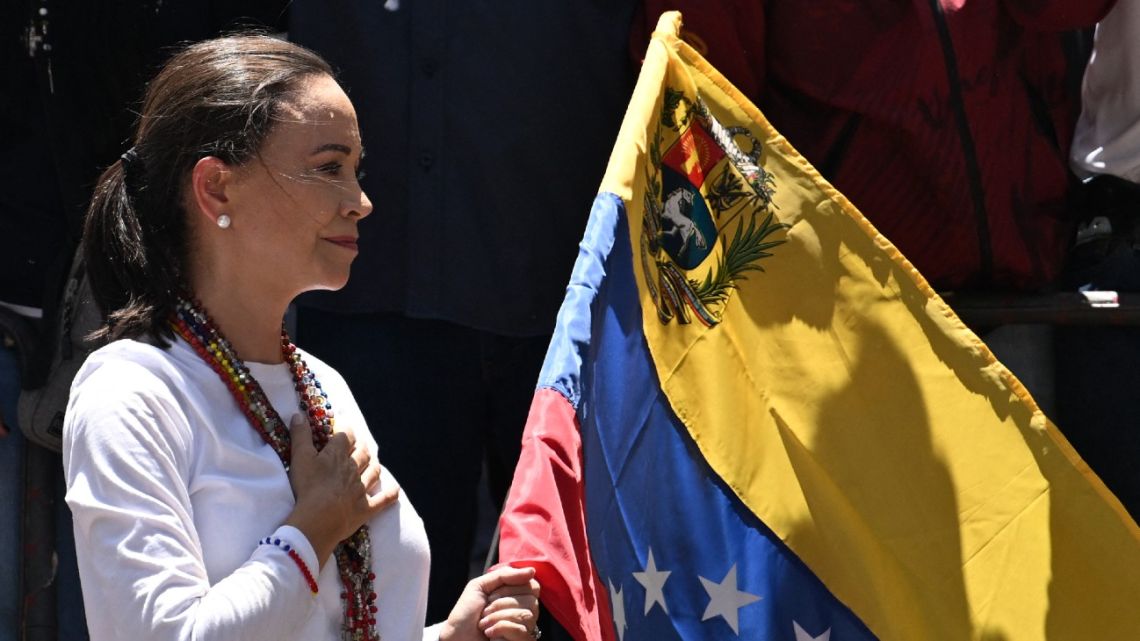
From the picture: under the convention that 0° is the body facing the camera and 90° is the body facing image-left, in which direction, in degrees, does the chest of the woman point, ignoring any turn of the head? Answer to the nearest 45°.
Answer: approximately 315°

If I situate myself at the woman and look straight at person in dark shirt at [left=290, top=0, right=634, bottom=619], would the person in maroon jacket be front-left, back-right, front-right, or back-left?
front-right

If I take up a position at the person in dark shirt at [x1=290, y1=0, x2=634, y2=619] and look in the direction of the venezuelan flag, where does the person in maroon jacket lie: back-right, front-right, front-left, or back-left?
front-left

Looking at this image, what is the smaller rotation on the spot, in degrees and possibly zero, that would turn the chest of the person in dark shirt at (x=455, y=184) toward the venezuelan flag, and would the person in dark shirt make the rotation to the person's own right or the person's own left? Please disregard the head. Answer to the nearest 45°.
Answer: approximately 45° to the person's own left

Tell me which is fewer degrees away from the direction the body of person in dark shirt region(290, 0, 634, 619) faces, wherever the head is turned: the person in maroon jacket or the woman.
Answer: the woman

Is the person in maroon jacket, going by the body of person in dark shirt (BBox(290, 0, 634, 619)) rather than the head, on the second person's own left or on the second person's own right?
on the second person's own left

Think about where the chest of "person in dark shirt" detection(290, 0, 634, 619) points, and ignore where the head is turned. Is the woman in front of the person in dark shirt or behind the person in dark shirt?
in front

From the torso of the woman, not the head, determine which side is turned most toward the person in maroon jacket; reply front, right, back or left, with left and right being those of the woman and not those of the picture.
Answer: left

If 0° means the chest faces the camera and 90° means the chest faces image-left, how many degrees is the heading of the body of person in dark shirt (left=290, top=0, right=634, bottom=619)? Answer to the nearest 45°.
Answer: approximately 0°

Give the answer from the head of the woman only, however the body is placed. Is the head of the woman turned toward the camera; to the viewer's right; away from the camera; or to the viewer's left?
to the viewer's right

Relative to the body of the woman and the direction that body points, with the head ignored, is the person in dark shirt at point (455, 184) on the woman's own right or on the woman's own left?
on the woman's own left
